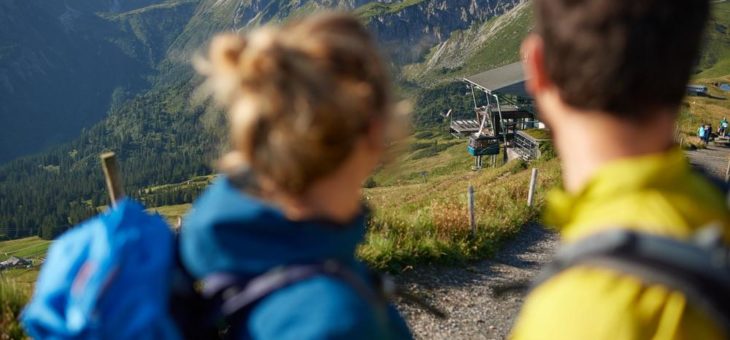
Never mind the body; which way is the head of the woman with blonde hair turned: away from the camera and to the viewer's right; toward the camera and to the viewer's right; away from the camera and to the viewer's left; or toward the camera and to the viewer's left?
away from the camera and to the viewer's right

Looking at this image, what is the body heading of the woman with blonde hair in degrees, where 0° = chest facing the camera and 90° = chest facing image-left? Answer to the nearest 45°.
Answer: approximately 225°
